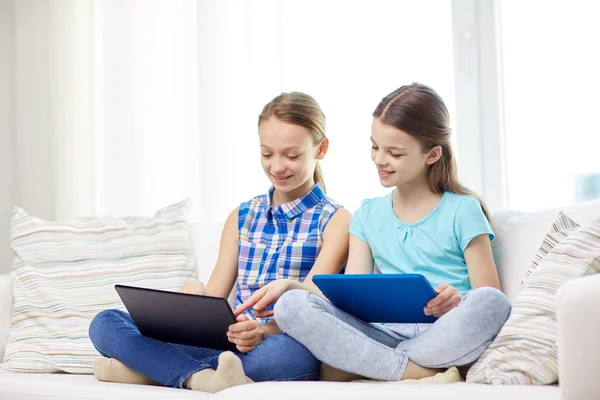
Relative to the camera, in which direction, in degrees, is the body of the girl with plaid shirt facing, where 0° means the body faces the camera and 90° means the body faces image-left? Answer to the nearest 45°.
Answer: approximately 45°

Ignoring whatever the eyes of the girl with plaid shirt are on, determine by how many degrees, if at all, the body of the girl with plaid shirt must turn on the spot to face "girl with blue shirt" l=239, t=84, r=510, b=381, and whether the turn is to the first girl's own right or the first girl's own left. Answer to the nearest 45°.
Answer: approximately 90° to the first girl's own left

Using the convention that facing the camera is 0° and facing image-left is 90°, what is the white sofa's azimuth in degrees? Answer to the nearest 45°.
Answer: approximately 0°

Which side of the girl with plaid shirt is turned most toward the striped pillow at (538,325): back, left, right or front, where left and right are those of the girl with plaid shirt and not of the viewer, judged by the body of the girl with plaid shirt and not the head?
left
